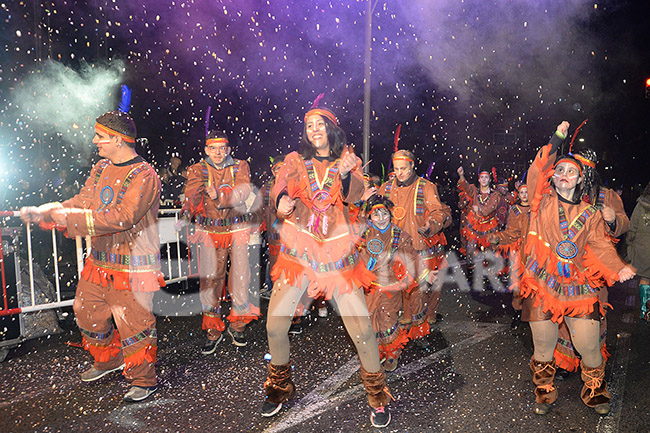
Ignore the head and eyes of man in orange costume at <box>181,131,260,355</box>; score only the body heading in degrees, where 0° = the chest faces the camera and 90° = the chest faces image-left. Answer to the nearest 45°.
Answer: approximately 0°

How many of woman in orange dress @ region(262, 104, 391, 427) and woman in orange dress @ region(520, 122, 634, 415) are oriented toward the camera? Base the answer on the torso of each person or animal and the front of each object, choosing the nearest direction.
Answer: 2

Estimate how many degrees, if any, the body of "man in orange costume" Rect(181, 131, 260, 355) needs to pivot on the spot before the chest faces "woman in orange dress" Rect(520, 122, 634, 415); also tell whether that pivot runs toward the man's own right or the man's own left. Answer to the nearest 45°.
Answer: approximately 45° to the man's own left

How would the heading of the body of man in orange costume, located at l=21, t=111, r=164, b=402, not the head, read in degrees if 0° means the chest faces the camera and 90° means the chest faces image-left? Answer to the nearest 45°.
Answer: approximately 45°

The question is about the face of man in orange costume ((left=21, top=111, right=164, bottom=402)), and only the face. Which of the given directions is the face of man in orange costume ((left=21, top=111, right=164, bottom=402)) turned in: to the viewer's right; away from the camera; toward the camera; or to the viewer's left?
to the viewer's left

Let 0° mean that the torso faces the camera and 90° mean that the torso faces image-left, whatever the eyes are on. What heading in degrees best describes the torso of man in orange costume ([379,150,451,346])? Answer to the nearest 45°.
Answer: approximately 45°

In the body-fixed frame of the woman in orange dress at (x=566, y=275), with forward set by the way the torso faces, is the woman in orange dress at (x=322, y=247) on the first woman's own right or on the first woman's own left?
on the first woman's own right
